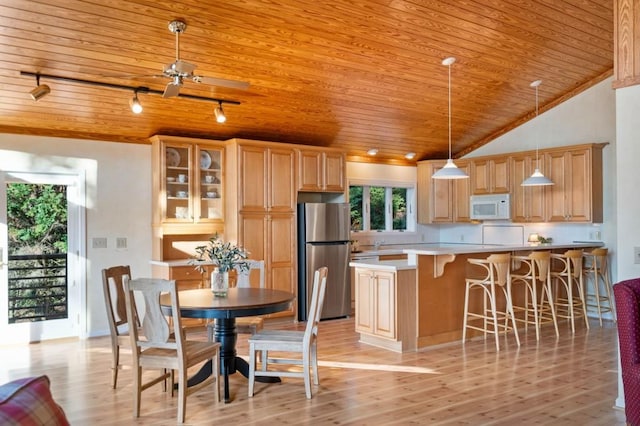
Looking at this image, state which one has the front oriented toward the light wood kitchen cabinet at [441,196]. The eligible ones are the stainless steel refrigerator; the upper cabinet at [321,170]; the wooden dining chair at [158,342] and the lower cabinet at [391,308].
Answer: the wooden dining chair

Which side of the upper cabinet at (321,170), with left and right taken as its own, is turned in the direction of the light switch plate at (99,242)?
right

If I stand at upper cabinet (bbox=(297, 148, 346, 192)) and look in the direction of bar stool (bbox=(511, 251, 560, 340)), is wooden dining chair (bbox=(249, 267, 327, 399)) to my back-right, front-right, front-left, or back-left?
front-right

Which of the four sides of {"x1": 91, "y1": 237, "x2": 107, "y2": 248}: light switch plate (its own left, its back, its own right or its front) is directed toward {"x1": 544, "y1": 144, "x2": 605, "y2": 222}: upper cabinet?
left

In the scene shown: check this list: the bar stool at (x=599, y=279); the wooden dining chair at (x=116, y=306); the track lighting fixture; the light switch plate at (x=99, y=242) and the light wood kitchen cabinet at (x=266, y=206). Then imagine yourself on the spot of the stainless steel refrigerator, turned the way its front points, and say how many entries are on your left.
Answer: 1

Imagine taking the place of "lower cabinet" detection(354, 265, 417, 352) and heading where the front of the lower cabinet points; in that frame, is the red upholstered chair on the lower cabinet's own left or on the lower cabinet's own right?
on the lower cabinet's own left

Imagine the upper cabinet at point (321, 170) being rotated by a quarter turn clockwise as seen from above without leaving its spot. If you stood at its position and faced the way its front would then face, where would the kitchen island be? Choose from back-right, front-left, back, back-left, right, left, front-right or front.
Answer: back-left

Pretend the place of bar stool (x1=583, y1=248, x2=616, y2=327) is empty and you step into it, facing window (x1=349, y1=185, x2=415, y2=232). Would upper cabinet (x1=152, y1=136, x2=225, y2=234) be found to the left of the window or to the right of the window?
left

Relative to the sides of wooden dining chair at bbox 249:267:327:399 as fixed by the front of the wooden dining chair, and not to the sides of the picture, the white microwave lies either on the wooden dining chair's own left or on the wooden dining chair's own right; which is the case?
on the wooden dining chair's own right

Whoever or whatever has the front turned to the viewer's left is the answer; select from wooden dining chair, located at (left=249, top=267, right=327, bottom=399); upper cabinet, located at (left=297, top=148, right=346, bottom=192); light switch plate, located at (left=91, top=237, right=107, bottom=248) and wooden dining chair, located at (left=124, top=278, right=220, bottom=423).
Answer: wooden dining chair, located at (left=249, top=267, right=327, bottom=399)

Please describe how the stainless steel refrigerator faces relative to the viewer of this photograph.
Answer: facing the viewer

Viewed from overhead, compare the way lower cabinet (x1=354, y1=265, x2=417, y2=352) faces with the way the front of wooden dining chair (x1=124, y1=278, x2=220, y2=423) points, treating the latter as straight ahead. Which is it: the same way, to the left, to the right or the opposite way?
the opposite way

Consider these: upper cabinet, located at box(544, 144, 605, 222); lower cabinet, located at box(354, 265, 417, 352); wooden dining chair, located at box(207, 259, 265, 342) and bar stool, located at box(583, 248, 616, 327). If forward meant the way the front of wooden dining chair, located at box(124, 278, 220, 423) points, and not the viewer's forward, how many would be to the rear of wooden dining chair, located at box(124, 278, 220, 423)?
0

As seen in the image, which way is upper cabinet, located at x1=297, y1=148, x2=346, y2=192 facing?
toward the camera

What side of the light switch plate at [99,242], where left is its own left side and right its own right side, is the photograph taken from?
front

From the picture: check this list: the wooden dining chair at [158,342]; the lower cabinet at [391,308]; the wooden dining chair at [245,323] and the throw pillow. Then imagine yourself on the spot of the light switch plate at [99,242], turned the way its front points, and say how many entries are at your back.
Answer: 0

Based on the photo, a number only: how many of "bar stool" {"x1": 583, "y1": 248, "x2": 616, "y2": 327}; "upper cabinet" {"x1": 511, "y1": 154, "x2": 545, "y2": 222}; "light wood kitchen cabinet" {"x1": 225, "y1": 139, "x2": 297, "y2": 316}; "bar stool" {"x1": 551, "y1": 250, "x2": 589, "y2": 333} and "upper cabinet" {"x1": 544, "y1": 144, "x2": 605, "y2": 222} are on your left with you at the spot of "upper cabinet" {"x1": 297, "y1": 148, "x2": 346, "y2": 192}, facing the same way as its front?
4

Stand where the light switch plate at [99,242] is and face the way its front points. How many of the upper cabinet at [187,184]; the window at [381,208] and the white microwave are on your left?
3

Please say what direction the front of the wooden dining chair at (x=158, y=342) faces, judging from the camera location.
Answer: facing away from the viewer and to the right of the viewer
